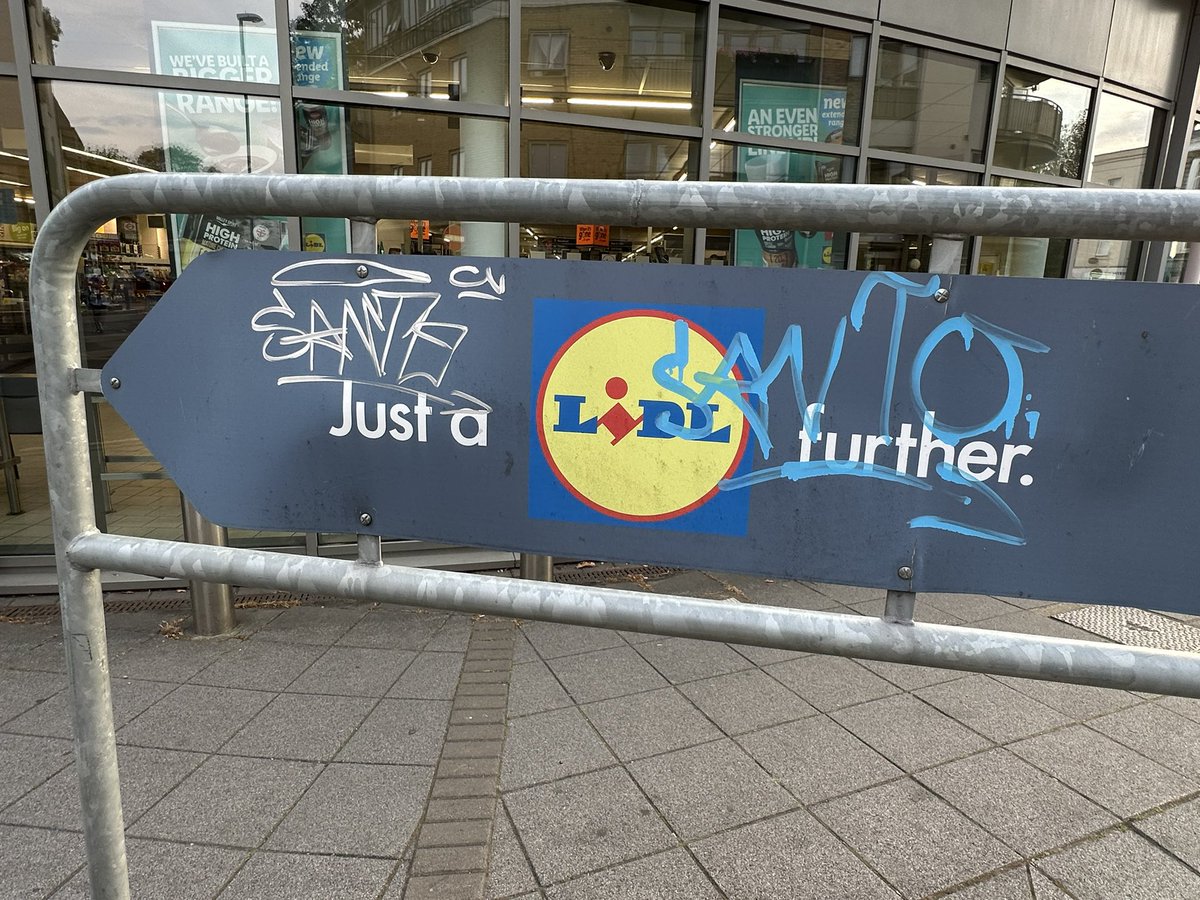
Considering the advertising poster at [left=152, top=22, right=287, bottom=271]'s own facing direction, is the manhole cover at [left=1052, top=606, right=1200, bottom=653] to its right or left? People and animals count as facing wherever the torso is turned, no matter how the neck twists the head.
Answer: on its left

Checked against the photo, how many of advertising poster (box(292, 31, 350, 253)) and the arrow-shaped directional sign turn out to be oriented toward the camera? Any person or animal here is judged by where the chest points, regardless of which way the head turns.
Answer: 2

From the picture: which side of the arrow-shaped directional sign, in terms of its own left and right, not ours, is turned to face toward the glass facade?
back

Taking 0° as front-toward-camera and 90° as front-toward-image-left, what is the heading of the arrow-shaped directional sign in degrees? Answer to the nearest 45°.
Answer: approximately 0°

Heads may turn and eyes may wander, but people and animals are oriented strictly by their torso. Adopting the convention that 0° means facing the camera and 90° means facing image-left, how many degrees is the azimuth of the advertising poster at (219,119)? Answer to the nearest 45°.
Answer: approximately 0°

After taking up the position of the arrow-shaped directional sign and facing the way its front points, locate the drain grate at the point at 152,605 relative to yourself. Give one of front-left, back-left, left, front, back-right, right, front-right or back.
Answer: back-right

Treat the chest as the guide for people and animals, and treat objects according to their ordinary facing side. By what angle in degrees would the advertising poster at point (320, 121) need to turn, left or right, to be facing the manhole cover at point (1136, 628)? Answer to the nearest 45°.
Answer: approximately 45° to its left
